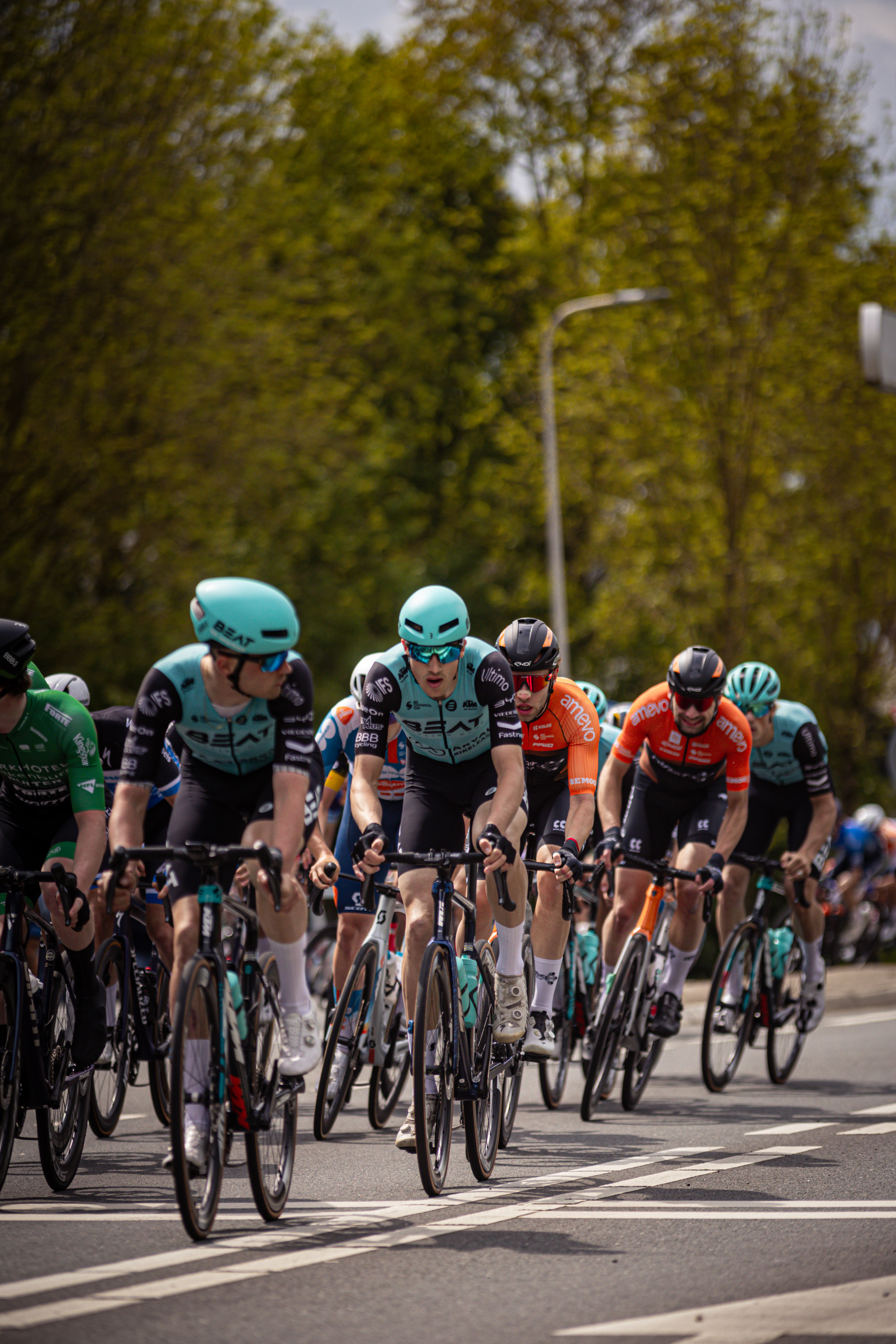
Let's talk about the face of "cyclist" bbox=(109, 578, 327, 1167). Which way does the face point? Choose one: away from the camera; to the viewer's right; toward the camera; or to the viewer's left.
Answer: to the viewer's right

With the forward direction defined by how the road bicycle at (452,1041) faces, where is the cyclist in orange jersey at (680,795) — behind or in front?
behind

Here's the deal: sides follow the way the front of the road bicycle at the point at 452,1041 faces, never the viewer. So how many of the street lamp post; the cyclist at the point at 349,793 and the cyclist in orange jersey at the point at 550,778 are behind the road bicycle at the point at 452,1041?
3

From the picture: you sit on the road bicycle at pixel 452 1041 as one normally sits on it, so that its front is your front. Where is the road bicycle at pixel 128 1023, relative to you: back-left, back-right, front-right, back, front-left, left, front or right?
back-right

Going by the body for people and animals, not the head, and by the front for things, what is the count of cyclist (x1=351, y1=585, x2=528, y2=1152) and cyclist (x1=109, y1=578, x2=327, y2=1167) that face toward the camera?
2

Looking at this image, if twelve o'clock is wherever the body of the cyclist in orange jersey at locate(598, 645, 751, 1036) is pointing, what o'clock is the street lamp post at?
The street lamp post is roughly at 6 o'clock from the cyclist in orange jersey.
